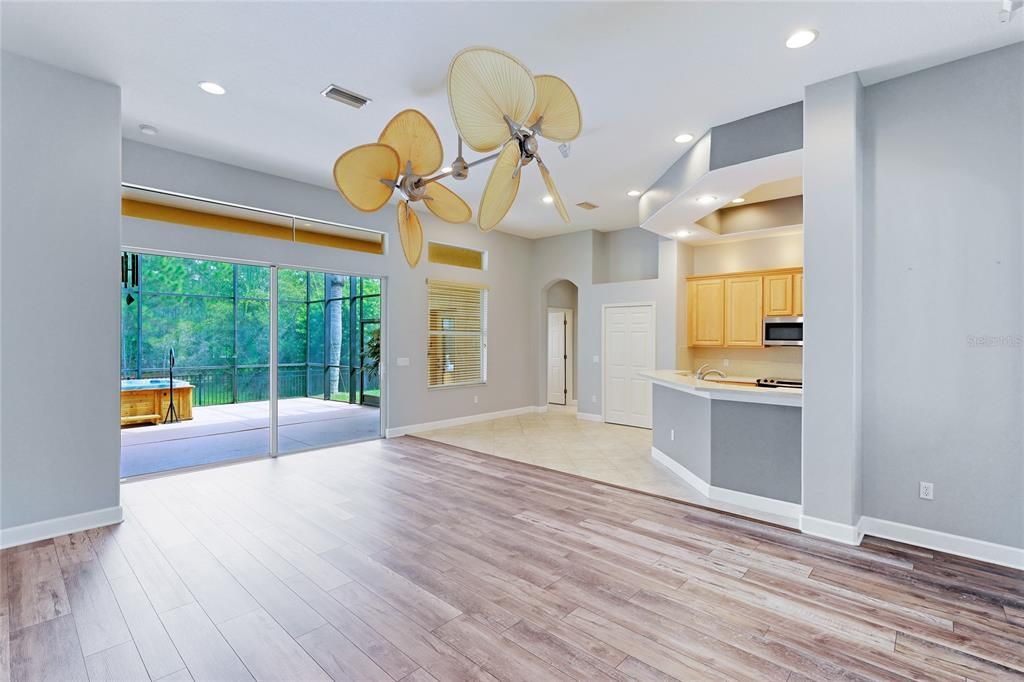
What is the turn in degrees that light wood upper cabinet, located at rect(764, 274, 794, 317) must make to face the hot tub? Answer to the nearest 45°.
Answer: approximately 45° to its right

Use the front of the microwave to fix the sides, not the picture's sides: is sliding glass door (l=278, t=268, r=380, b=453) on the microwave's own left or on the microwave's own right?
on the microwave's own right

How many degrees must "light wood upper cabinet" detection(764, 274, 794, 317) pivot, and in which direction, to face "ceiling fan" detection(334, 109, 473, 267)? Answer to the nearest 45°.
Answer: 0° — it already faces it

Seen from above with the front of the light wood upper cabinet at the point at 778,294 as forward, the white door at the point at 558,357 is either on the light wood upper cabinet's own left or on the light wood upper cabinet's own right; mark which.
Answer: on the light wood upper cabinet's own right

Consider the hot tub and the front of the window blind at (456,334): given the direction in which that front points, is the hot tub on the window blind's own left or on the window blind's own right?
on the window blind's own right

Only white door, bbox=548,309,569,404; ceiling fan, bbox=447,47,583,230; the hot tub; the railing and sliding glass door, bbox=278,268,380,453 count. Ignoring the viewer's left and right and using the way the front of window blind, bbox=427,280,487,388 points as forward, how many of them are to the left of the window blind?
1

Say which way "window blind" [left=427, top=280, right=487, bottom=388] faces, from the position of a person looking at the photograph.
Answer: facing the viewer and to the right of the viewer

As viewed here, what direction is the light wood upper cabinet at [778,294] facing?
toward the camera

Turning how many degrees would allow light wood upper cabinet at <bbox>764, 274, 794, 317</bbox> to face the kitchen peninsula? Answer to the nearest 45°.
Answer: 0° — it already faces it

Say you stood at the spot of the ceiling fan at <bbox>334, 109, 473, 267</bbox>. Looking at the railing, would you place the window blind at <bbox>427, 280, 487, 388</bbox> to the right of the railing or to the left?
right

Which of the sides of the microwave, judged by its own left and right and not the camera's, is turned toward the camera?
front
